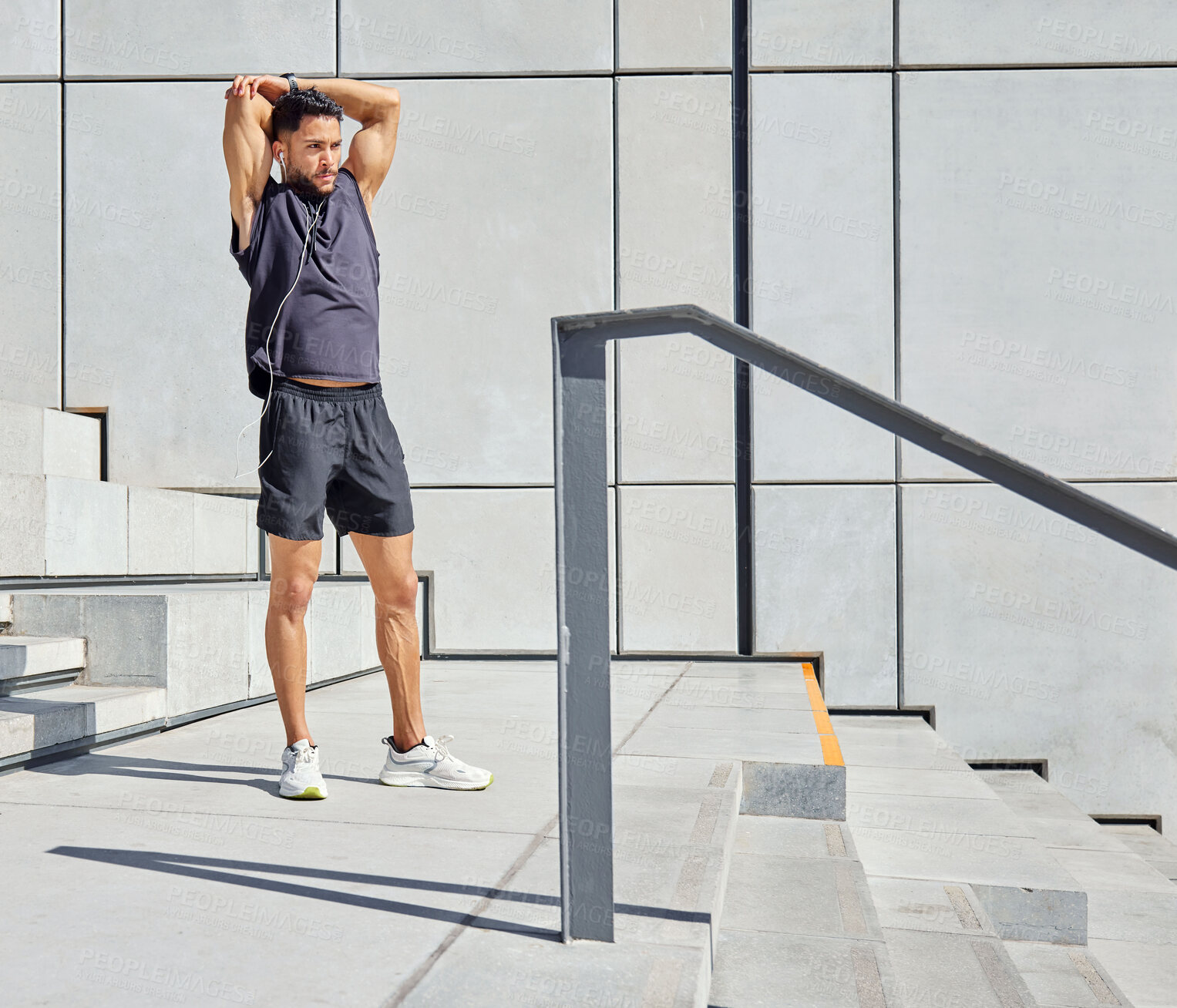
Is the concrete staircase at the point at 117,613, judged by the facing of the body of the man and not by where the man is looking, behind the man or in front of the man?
behind

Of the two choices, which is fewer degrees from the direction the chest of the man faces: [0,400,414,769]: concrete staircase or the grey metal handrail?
the grey metal handrail

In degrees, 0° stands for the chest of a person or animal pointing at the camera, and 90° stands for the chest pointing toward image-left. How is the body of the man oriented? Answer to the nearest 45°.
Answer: approximately 315°

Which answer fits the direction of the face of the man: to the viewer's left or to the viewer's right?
to the viewer's right

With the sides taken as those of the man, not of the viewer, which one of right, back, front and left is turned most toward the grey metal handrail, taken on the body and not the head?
front
